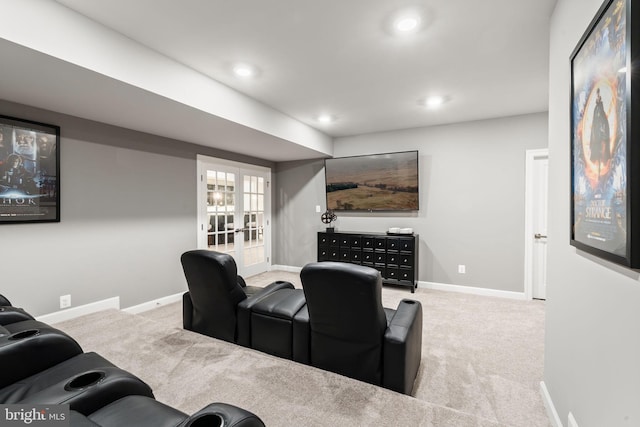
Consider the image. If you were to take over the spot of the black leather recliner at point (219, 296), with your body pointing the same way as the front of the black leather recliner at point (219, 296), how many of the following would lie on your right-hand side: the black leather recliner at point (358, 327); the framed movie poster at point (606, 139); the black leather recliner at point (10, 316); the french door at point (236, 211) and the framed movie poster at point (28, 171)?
2

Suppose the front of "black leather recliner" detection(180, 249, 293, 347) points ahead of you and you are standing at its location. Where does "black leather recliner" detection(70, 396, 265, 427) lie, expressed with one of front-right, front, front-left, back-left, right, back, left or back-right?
back-right

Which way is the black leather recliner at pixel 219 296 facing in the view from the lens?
facing away from the viewer and to the right of the viewer

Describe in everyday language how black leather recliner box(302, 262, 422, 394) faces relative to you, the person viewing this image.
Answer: facing away from the viewer and to the right of the viewer

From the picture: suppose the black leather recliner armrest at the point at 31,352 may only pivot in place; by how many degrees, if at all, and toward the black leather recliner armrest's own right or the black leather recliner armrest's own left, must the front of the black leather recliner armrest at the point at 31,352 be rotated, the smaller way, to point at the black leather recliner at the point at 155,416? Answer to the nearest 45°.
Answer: approximately 135° to the black leather recliner armrest's own right

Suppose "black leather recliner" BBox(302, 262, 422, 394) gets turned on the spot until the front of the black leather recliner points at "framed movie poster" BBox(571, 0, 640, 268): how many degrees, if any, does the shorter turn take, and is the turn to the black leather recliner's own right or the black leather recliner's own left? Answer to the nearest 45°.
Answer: approximately 90° to the black leather recliner's own right

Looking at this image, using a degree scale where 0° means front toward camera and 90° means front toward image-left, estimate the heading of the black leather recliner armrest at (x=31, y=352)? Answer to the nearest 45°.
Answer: approximately 225°

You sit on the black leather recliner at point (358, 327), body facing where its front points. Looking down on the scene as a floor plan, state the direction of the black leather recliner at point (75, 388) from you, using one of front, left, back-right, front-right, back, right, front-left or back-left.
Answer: back

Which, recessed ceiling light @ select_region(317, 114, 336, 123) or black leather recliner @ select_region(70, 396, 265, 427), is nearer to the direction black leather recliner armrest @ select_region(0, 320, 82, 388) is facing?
the recessed ceiling light

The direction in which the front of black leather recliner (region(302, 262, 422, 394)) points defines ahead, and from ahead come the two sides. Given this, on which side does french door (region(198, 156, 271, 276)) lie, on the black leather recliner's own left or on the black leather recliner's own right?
on the black leather recliner's own left

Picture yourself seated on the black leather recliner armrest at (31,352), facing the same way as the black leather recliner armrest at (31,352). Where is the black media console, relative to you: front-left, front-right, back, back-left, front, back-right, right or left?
front-right

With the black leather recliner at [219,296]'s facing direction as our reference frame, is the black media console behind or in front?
in front
